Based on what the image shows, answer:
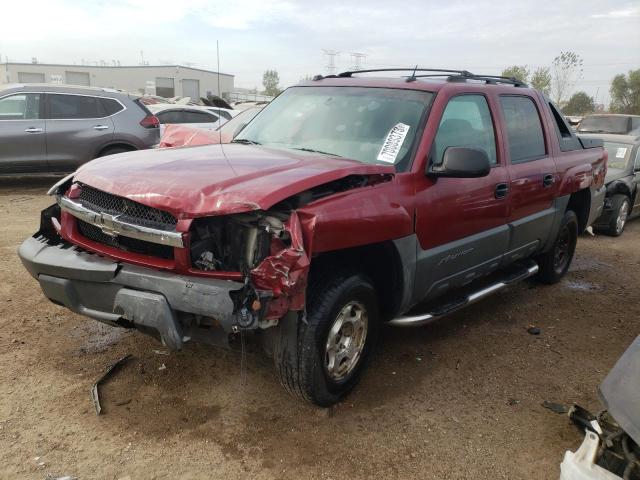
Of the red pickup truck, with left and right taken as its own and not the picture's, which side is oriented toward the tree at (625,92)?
back

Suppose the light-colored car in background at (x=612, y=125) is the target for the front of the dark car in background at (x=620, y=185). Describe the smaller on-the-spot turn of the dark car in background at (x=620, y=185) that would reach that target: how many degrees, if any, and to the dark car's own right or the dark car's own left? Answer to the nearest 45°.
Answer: approximately 135° to the dark car's own right

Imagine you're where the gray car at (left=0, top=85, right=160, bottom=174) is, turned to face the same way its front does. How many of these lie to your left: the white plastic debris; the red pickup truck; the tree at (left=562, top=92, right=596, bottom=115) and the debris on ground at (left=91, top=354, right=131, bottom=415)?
3

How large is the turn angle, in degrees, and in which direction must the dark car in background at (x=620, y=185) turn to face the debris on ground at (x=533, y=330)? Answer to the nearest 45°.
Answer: approximately 45° to its left

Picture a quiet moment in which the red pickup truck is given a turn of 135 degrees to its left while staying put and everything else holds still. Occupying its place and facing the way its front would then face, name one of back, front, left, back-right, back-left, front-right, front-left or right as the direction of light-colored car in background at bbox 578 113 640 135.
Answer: front-left

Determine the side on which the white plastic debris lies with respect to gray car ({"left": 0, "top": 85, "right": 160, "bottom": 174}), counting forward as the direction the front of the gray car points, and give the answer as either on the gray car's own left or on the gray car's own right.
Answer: on the gray car's own left

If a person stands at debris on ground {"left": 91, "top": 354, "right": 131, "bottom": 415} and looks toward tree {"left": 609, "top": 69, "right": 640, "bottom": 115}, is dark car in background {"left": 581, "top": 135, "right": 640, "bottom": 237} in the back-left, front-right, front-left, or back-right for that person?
front-right

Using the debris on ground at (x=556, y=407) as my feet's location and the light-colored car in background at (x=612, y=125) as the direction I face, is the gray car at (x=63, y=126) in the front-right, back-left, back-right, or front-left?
front-left

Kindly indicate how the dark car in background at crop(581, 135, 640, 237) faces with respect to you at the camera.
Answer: facing the viewer and to the left of the viewer

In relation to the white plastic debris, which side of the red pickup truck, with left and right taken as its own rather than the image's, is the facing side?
left

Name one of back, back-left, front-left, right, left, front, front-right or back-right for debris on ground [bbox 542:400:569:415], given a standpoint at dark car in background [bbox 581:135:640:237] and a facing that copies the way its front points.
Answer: front-left

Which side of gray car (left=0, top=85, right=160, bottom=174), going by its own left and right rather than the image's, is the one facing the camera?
left

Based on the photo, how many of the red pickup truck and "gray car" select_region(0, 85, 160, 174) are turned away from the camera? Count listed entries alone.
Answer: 0

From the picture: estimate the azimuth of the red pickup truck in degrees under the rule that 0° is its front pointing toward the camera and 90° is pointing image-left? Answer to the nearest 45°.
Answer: approximately 45°
